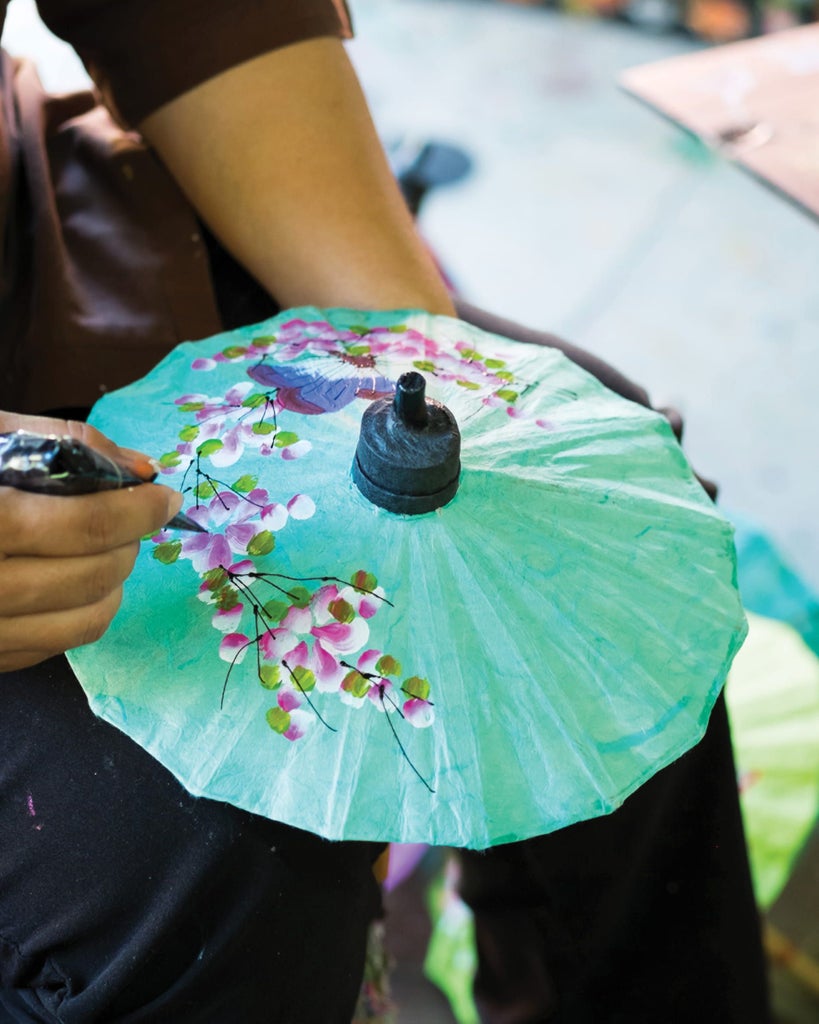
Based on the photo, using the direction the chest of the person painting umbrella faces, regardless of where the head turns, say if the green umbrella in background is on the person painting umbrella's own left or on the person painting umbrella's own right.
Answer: on the person painting umbrella's own left

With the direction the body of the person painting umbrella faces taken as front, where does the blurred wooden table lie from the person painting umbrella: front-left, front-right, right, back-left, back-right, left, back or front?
left

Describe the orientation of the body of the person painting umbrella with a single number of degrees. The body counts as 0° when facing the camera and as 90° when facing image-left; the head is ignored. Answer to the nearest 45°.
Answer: approximately 315°
